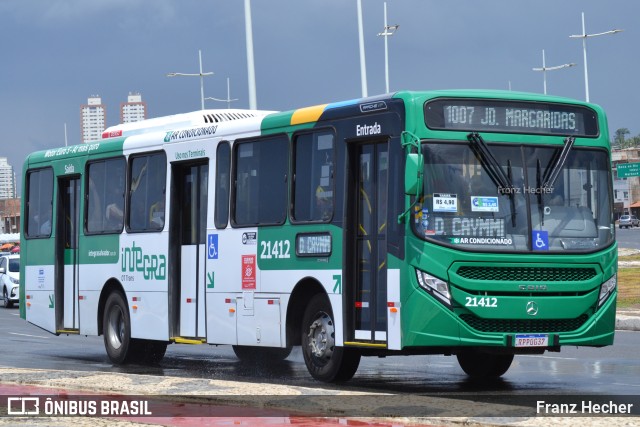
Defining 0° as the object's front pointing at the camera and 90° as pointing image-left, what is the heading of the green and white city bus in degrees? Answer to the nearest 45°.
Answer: approximately 315°

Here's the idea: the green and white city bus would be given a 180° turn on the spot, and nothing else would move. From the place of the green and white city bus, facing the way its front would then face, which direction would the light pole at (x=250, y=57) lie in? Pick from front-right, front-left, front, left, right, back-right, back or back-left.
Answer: front-right

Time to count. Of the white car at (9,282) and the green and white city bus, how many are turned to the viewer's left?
0

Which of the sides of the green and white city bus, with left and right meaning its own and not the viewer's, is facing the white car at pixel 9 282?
back
